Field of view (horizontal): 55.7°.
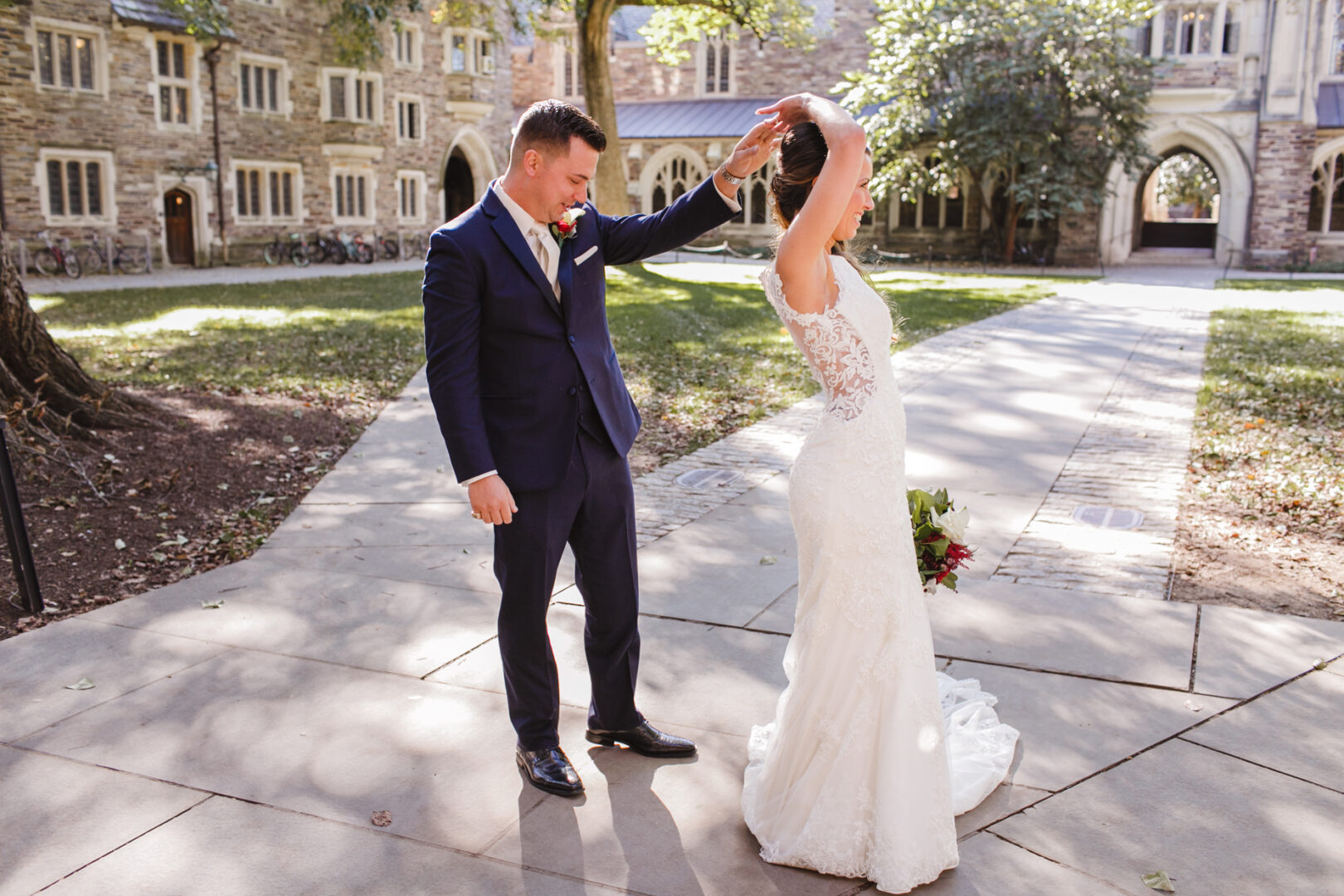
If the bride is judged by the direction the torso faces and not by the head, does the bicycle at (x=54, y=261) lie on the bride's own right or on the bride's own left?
on the bride's own left

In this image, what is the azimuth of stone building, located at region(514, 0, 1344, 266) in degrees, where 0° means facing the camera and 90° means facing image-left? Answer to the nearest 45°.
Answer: approximately 0°

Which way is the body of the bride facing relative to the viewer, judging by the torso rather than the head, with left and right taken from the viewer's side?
facing to the right of the viewer

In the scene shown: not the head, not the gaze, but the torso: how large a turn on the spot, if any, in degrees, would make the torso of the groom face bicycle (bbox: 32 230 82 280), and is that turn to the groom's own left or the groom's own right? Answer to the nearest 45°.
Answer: approximately 180°

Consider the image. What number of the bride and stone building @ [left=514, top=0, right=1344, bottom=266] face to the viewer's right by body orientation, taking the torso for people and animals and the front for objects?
1

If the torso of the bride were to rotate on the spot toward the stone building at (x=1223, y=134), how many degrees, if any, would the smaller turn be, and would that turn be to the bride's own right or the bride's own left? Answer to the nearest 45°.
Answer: approximately 90° to the bride's own left

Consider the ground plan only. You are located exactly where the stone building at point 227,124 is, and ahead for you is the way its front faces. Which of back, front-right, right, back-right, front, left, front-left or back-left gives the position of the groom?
front-right

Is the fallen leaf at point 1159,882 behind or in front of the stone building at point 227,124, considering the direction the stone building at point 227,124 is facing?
in front

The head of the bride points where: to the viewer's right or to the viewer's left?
to the viewer's right

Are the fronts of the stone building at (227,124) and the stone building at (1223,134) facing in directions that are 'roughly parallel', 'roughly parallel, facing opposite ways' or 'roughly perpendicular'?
roughly perpendicular

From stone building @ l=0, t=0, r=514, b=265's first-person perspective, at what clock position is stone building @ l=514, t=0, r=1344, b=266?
stone building @ l=514, t=0, r=1344, b=266 is roughly at 11 o'clock from stone building @ l=0, t=0, r=514, b=265.

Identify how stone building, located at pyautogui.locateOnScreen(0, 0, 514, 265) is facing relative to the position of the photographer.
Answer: facing the viewer and to the right of the viewer

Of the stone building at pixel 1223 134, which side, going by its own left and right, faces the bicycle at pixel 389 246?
right

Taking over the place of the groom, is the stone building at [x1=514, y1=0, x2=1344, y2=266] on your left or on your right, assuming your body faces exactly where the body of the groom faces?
on your left
